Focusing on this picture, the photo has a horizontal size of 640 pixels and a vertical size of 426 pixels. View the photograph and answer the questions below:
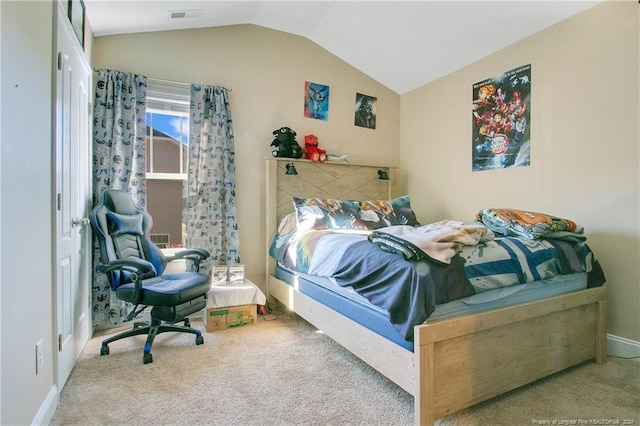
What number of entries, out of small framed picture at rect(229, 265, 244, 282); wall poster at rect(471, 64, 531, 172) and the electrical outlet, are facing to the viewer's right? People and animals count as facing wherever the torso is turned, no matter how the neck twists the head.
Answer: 1

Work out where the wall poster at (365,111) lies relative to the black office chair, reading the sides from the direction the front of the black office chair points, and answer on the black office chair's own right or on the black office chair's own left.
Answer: on the black office chair's own left

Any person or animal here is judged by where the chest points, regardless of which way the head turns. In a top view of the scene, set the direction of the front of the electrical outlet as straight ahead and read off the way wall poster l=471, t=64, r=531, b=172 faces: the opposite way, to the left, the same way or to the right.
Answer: the opposite way

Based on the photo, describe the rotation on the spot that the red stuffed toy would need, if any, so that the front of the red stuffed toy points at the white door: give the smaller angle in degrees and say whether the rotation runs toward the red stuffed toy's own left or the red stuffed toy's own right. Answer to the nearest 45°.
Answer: approximately 90° to the red stuffed toy's own right

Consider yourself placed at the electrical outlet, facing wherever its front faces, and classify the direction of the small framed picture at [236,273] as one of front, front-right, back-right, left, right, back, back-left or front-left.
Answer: front-left

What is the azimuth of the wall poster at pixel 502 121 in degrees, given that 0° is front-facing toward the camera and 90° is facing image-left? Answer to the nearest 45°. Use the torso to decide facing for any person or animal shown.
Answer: approximately 45°

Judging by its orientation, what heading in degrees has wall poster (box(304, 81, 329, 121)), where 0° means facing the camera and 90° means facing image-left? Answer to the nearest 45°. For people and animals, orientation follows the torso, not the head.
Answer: approximately 315°

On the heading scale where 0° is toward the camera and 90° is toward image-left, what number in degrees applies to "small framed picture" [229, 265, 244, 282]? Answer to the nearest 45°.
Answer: approximately 0°

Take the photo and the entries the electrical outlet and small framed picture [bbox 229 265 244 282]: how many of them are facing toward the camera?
1
